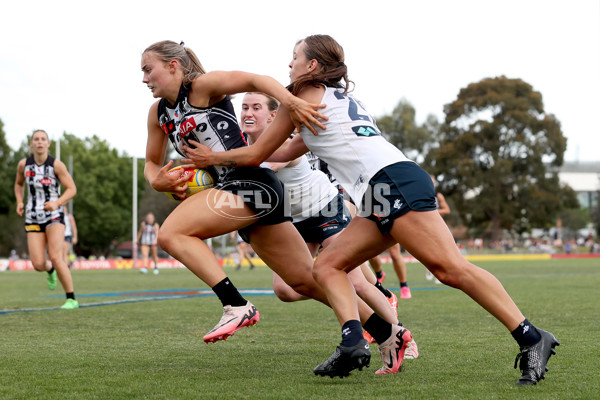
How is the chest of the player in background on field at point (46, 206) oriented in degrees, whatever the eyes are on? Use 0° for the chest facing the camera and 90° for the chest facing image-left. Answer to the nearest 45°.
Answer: approximately 0°
